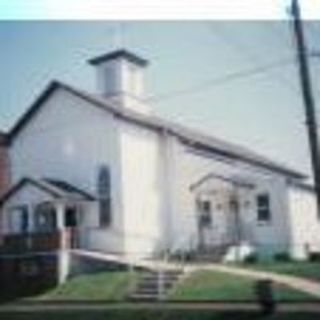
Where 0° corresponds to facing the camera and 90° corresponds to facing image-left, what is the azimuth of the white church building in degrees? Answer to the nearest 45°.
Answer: approximately 45°

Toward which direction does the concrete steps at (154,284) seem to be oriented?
toward the camera

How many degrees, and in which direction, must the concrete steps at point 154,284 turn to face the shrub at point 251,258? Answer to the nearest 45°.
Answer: approximately 135° to its left

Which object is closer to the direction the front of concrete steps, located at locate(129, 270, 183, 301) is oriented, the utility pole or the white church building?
the utility pole

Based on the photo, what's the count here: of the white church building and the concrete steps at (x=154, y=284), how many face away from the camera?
0

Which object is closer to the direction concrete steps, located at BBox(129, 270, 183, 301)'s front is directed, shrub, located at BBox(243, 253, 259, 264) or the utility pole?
the utility pole
